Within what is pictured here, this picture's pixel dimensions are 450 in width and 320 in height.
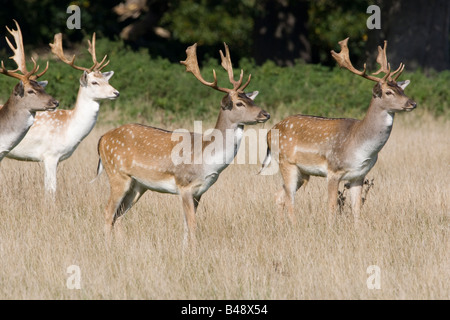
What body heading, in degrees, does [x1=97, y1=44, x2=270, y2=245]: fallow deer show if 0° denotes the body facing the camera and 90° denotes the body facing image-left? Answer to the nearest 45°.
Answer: approximately 270°

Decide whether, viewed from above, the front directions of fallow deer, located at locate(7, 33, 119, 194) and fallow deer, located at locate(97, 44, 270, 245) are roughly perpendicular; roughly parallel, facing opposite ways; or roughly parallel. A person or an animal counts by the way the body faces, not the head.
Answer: roughly parallel

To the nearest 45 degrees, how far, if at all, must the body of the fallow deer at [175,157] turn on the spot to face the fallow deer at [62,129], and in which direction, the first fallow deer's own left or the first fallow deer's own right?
approximately 135° to the first fallow deer's own left

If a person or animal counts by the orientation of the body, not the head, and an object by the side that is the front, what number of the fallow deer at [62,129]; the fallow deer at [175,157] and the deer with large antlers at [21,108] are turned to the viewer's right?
3

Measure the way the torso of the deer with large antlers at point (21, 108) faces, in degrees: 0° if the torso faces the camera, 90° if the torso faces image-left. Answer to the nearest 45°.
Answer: approximately 270°

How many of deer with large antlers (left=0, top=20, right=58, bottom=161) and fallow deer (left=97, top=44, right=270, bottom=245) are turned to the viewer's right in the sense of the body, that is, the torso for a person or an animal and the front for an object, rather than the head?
2

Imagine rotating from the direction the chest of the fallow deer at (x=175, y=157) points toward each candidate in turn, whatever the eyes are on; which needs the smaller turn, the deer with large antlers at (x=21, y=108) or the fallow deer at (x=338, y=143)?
the fallow deer

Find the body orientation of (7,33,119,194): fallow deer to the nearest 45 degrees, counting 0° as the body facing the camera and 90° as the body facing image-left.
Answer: approximately 270°

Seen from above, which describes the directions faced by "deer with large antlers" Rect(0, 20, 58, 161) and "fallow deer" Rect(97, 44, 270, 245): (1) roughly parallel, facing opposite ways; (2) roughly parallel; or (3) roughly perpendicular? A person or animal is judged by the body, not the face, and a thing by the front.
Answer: roughly parallel

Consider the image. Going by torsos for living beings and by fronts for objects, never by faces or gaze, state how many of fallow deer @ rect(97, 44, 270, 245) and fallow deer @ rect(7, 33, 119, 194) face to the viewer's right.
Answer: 2
